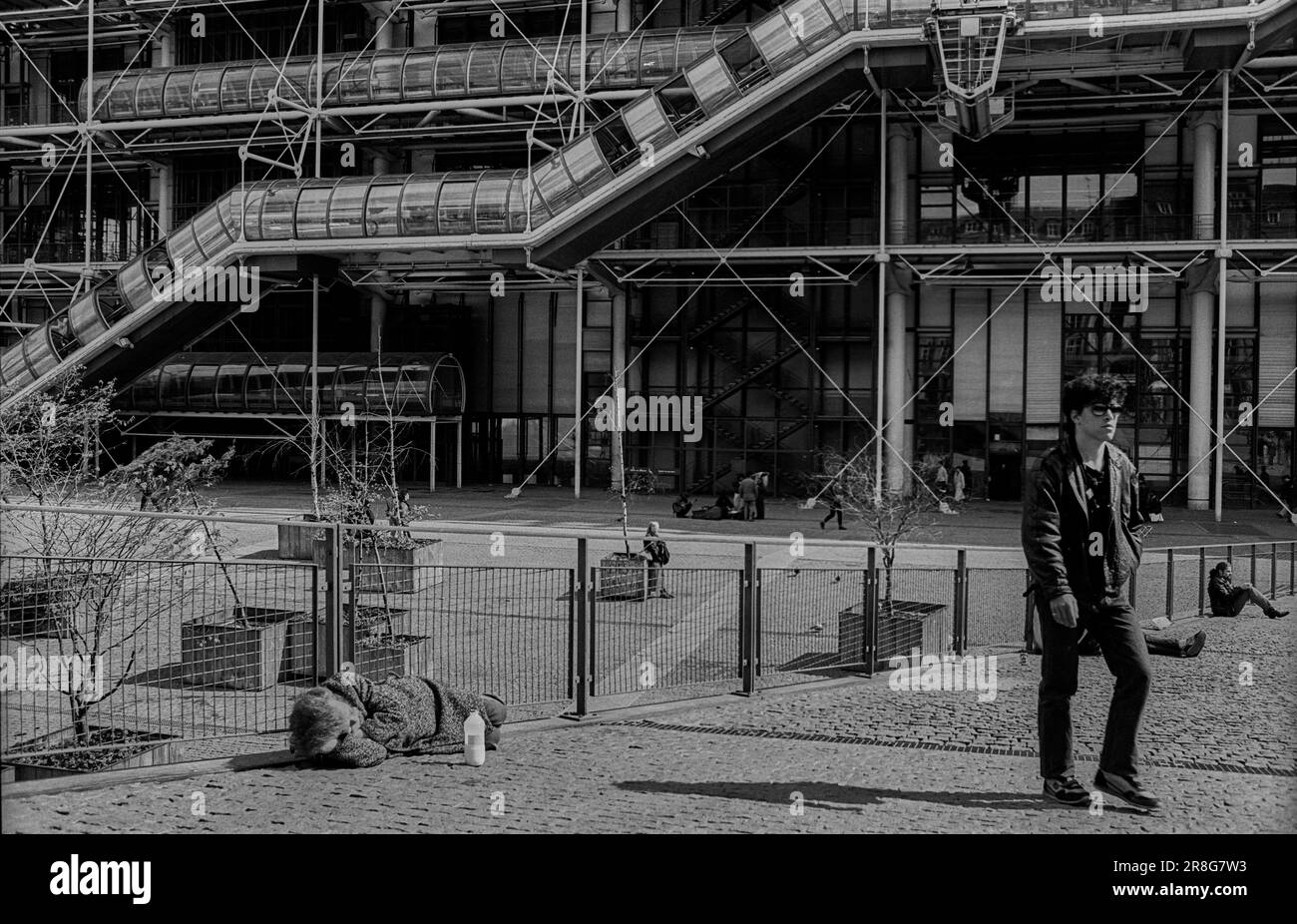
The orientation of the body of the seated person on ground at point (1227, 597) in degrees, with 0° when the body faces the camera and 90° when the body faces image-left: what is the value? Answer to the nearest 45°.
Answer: approximately 270°

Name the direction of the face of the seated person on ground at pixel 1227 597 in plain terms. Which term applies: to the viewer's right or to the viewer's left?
to the viewer's right

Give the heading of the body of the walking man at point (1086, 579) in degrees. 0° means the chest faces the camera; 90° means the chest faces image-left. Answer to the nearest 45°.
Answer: approximately 315°

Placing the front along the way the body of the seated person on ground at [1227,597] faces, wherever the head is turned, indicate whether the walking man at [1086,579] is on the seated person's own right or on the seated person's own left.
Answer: on the seated person's own right

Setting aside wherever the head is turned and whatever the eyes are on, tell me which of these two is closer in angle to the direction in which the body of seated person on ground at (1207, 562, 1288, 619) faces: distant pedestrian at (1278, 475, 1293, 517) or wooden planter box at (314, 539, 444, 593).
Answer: the distant pedestrian

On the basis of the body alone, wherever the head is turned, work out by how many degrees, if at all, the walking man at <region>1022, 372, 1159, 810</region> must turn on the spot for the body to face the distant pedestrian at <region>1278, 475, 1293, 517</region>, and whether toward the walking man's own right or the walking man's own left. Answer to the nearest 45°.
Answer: approximately 135° to the walking man's own left
